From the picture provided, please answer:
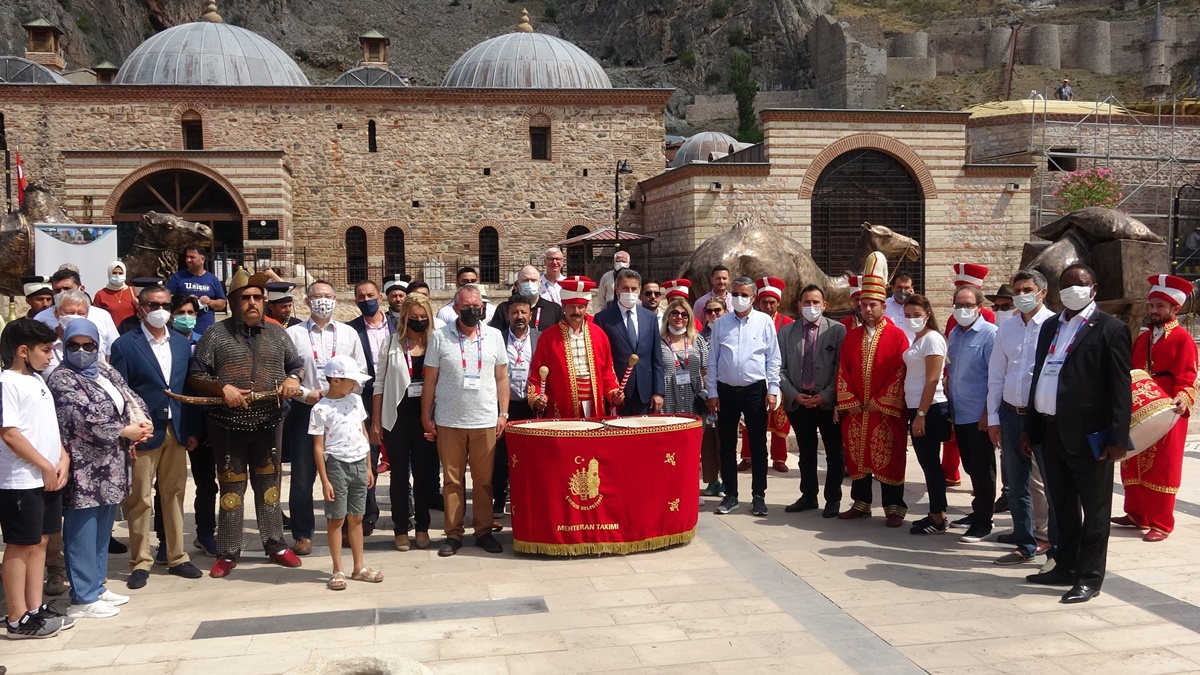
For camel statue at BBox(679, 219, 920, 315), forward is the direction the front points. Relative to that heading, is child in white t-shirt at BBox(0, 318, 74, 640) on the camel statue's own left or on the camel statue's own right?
on the camel statue's own right

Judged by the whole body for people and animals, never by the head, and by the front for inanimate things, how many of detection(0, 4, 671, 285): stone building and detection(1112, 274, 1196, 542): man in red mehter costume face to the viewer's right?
0

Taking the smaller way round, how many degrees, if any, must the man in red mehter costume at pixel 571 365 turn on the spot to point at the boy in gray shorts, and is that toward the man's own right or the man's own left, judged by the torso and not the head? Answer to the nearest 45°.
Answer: approximately 45° to the man's own right

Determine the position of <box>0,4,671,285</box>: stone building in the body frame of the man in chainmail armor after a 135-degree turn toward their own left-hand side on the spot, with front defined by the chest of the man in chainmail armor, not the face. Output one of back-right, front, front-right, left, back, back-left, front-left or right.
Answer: front-left

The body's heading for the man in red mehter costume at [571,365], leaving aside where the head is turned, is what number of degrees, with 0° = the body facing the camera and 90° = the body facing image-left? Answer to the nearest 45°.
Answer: approximately 0°

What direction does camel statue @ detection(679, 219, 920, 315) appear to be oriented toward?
to the viewer's right

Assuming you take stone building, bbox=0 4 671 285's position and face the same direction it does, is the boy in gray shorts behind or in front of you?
in front

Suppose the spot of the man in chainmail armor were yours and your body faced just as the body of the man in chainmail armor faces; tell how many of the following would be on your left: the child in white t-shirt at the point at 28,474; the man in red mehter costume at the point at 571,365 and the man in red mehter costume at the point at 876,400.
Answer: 2

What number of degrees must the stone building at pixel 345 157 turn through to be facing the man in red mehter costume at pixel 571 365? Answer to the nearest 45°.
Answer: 0° — it already faces them

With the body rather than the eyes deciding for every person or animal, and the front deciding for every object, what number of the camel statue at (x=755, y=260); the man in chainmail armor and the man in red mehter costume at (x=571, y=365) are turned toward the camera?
2

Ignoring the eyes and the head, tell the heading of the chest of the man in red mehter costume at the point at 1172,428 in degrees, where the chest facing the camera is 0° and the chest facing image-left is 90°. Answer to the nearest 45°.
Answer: approximately 45°

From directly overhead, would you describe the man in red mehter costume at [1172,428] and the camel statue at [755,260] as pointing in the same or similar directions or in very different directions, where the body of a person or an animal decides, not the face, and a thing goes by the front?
very different directions
